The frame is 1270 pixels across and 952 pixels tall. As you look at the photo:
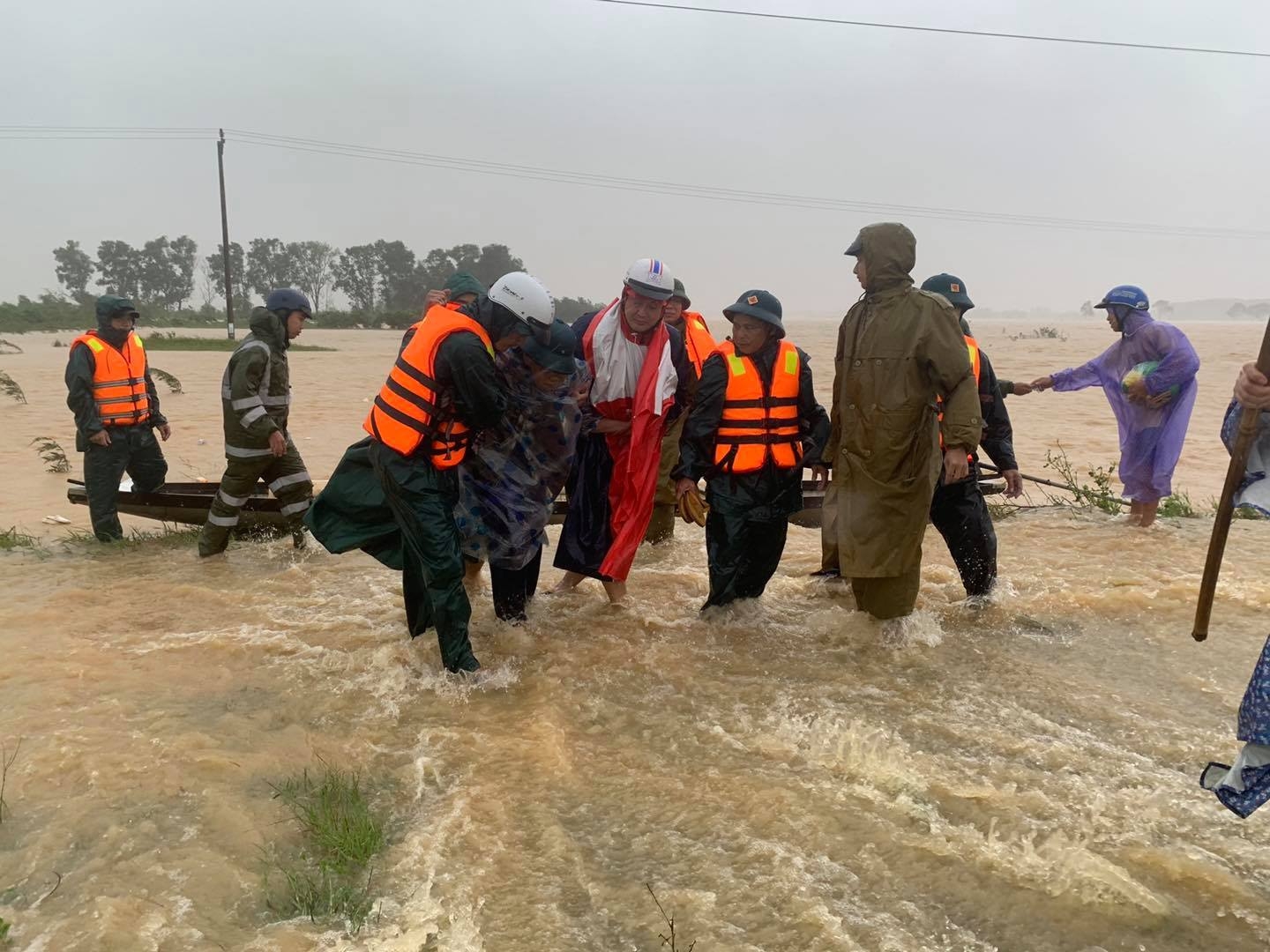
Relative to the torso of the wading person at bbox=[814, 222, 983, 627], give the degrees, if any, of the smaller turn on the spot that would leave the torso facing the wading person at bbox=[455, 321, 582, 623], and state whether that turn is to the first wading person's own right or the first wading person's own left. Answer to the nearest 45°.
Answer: approximately 45° to the first wading person's own right

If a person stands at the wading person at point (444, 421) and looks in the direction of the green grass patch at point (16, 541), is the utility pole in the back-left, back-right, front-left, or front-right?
front-right

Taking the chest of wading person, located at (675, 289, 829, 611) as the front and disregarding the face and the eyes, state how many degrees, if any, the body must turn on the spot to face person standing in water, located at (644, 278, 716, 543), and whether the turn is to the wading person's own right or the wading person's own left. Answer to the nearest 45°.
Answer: approximately 180°

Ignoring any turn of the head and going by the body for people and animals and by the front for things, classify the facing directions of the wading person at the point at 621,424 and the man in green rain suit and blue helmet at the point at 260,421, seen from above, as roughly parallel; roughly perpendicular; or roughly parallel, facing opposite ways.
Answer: roughly perpendicular

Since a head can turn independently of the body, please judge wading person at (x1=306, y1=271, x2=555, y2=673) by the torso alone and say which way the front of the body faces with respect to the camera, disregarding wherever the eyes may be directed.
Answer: to the viewer's right

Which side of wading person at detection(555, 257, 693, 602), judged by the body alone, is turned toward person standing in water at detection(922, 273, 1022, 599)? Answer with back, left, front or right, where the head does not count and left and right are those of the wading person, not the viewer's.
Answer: left

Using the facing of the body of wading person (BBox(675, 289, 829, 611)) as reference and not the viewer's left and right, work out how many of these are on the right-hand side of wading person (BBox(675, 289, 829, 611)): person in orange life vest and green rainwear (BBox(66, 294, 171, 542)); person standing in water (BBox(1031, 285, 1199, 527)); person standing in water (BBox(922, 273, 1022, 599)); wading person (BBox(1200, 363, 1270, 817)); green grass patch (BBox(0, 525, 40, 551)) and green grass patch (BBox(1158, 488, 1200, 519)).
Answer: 2

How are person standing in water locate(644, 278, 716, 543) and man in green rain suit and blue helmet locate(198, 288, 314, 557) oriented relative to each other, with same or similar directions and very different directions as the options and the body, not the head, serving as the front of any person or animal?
very different directions

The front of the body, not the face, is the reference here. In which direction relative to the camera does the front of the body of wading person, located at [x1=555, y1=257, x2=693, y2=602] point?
toward the camera

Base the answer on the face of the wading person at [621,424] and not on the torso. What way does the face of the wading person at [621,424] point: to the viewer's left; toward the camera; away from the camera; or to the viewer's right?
toward the camera

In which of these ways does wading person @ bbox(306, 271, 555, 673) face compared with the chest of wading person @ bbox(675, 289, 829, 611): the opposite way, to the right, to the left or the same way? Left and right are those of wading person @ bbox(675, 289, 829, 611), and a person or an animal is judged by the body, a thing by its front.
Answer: to the left

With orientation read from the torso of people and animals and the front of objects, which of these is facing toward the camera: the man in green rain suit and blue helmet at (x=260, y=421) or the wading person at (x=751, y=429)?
the wading person

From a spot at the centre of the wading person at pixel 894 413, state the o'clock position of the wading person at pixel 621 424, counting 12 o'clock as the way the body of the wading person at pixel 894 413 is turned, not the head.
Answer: the wading person at pixel 621 424 is roughly at 12 o'clock from the wading person at pixel 894 413.
